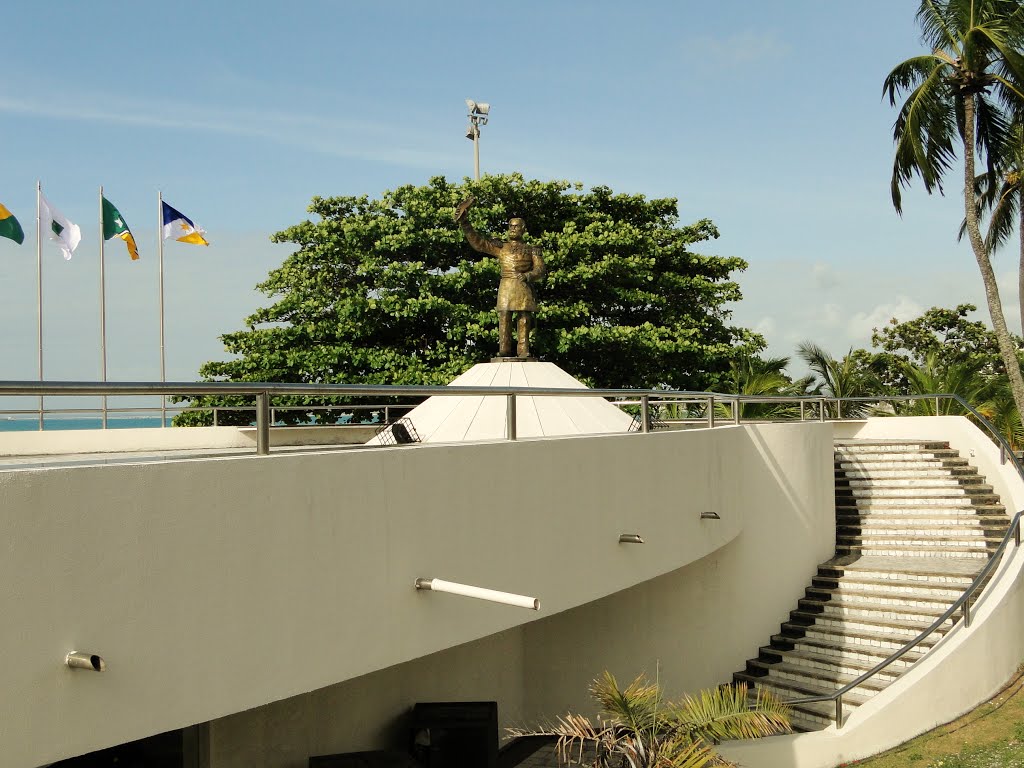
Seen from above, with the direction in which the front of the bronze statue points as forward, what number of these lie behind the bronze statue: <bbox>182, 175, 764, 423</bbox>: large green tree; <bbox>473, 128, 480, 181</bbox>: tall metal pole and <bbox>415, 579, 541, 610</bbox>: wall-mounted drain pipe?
2

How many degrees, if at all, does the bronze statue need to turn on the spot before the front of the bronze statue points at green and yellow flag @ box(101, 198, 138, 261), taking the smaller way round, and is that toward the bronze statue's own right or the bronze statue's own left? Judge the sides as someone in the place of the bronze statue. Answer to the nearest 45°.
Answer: approximately 135° to the bronze statue's own right

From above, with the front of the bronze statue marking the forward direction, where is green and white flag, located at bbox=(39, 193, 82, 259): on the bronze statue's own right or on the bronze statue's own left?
on the bronze statue's own right

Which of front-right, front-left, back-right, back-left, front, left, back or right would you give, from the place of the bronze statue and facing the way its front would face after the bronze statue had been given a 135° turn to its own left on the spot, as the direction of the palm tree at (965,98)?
front

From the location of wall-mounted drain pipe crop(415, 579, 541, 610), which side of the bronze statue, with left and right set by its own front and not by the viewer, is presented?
front

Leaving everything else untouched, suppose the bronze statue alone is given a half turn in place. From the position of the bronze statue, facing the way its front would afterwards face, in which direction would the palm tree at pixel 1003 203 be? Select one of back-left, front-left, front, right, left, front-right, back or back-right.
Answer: front-right

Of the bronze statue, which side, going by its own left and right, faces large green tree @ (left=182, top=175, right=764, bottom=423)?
back

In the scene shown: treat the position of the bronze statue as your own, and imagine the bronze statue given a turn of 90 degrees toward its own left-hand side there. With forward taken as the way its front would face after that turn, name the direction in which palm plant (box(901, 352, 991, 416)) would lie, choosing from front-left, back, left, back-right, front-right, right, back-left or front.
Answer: front-left

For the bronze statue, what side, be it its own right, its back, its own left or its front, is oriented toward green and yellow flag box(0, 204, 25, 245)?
right

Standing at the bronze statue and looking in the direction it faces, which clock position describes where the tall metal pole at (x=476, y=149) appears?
The tall metal pole is roughly at 6 o'clock from the bronze statue.

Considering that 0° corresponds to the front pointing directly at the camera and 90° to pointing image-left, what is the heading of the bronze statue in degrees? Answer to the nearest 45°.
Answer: approximately 0°

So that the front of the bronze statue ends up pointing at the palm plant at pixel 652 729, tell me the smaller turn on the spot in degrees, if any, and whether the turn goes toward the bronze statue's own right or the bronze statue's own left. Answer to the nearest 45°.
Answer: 0° — it already faces it
